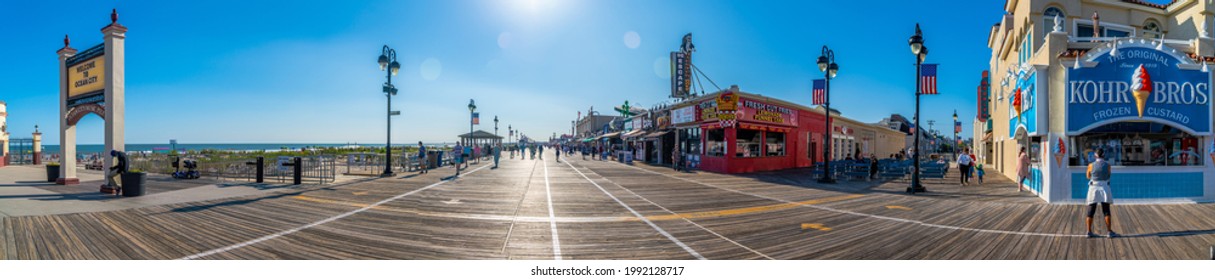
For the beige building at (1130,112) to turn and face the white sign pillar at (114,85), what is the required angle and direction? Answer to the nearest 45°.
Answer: approximately 45° to its right

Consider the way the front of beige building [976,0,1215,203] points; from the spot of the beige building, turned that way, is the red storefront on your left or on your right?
on your right

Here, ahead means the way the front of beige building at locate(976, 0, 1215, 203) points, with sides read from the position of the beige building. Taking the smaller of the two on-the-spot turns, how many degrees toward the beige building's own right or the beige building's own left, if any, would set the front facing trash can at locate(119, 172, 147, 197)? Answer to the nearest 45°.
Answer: approximately 45° to the beige building's own right

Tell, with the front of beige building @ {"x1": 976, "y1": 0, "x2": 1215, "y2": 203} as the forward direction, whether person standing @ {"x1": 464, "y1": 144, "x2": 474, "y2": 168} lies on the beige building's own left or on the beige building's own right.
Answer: on the beige building's own right

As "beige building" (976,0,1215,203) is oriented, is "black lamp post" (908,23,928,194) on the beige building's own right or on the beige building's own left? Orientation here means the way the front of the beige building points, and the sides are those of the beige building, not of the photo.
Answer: on the beige building's own right

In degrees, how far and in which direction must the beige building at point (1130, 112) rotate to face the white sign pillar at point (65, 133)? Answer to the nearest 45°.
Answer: approximately 45° to its right

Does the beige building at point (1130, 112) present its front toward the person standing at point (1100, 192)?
yes

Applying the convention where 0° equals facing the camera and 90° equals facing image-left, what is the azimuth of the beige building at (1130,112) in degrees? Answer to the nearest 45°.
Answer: approximately 0°
